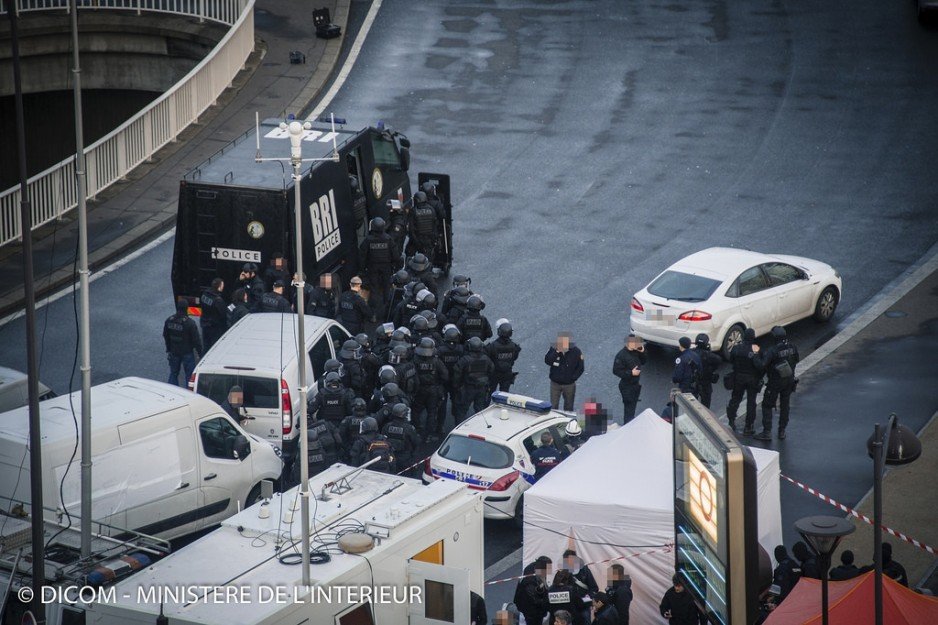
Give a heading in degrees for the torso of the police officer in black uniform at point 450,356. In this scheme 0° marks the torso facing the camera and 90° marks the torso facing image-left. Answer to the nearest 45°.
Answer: approximately 180°

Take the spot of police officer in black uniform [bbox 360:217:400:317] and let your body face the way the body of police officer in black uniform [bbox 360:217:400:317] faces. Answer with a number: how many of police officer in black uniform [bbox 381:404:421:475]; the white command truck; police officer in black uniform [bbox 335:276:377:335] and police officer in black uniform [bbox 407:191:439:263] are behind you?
3

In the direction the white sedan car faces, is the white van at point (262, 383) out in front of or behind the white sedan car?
behind

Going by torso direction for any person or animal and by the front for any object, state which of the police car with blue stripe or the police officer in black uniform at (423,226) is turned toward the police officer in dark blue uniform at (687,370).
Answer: the police car with blue stripe

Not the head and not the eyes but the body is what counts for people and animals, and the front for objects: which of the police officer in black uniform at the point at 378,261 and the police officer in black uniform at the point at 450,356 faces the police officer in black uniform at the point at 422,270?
the police officer in black uniform at the point at 450,356

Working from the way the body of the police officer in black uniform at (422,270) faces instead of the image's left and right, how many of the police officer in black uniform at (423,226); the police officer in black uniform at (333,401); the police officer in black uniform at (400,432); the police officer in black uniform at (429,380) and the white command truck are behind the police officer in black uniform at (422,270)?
4

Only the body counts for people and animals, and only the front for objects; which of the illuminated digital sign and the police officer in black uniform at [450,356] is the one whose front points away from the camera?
the police officer in black uniform

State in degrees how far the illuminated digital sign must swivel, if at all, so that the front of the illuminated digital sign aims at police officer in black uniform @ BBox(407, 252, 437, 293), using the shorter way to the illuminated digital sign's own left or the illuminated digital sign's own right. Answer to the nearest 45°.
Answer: approximately 90° to the illuminated digital sign's own right

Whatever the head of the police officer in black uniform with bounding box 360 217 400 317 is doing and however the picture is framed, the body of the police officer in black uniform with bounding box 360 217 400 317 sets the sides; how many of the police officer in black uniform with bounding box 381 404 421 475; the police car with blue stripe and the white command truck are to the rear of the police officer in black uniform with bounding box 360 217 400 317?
3

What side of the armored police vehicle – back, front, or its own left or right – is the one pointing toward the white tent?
right

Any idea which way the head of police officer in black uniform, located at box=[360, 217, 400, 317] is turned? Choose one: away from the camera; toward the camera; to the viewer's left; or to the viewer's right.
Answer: away from the camera

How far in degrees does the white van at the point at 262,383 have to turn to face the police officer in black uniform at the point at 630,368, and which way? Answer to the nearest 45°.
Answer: approximately 45° to its right

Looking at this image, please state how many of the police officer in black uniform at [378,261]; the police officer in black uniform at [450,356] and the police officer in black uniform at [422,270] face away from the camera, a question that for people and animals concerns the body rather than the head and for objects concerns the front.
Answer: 3

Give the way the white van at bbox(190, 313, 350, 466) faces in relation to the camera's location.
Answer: facing away from the viewer and to the right of the viewer

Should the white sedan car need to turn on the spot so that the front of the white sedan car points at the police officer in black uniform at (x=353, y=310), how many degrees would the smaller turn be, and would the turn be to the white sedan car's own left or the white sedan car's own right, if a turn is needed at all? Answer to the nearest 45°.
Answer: approximately 135° to the white sedan car's own left
